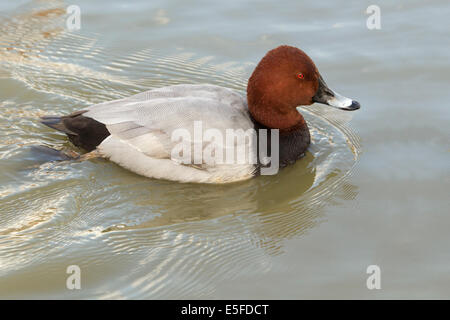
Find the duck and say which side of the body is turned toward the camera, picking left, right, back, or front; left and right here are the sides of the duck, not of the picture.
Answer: right
